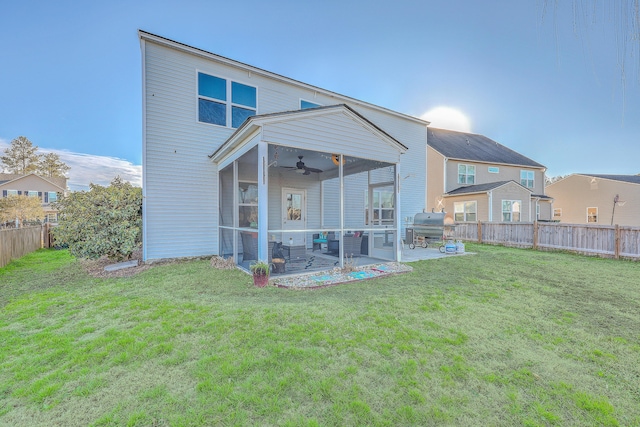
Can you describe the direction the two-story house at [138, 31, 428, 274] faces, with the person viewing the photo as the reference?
facing away from the viewer and to the left of the viewer

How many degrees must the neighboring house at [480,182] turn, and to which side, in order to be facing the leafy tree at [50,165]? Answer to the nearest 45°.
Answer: approximately 45° to its left

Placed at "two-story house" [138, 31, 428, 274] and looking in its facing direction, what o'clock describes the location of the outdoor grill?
The outdoor grill is roughly at 4 o'clock from the two-story house.

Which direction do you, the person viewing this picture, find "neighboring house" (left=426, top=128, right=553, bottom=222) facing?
facing away from the viewer and to the left of the viewer

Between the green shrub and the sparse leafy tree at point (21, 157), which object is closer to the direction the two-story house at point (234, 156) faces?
the sparse leafy tree

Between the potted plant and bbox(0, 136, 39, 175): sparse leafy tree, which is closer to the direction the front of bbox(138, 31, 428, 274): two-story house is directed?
the sparse leafy tree

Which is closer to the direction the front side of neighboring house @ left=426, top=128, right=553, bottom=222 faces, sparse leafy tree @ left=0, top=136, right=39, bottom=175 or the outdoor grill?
the sparse leafy tree

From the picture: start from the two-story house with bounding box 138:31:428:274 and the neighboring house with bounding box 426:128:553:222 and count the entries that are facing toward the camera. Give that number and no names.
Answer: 0

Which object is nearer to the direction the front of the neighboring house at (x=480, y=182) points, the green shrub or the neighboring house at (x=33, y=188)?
the neighboring house

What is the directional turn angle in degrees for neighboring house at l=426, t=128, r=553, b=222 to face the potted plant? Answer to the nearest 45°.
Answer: approximately 135° to its left

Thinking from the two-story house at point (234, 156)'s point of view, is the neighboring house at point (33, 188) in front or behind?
in front

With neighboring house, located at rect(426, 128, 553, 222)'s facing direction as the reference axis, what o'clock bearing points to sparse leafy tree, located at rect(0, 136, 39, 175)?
The sparse leafy tree is roughly at 10 o'clock from the neighboring house.
